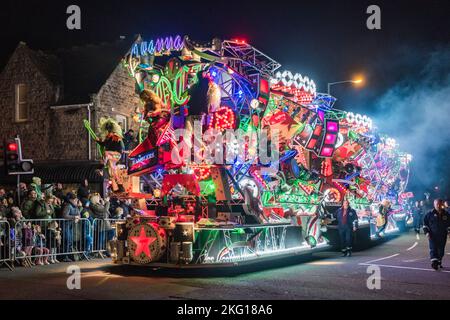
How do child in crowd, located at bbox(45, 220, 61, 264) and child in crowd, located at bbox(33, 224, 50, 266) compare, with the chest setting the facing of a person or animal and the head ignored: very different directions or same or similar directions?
same or similar directions

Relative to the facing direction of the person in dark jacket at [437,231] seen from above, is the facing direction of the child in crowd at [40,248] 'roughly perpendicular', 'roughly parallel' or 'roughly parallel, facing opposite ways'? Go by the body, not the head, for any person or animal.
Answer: roughly perpendicular

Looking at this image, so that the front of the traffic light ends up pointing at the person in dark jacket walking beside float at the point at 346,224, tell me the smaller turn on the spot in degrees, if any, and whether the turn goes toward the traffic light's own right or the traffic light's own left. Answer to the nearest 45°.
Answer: approximately 90° to the traffic light's own left

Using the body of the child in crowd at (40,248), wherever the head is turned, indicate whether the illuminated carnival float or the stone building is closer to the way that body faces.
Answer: the illuminated carnival float

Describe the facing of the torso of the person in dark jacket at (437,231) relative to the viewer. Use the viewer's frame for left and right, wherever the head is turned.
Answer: facing the viewer

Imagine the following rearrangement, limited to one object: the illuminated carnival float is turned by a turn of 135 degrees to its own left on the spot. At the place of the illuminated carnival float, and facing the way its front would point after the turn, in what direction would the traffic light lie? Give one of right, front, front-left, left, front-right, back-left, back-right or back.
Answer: back

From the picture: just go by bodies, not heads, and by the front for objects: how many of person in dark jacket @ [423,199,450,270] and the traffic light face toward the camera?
2

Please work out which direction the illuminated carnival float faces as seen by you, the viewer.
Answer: facing the viewer and to the left of the viewer
